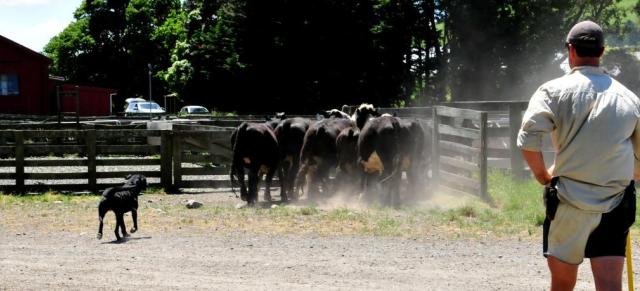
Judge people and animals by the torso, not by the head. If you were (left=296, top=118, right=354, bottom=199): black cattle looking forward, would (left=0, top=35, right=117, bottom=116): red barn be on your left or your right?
on your left

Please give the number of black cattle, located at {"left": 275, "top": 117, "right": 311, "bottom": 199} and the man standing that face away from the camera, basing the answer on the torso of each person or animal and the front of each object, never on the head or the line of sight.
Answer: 2

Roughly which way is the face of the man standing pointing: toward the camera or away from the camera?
away from the camera

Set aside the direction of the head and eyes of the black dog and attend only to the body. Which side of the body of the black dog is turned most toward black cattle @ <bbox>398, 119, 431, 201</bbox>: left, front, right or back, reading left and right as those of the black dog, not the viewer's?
front

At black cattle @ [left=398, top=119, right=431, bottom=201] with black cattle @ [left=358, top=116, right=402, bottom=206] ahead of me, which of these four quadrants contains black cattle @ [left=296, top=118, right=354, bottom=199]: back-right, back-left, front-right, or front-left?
front-right

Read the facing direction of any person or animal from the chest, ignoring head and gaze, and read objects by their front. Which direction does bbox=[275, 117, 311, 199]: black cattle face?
away from the camera

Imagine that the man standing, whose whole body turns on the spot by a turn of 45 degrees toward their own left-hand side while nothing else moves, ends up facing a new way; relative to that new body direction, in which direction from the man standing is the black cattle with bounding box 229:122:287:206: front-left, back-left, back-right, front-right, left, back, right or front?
front

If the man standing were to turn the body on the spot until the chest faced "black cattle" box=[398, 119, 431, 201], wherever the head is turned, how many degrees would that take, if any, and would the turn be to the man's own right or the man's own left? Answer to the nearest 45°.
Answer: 0° — they already face it

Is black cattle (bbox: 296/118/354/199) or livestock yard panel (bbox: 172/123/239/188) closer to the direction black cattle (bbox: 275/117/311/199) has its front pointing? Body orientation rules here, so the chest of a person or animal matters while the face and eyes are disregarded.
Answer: the livestock yard panel

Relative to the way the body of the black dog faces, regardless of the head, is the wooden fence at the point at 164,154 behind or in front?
in front

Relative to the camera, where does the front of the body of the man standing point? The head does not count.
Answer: away from the camera

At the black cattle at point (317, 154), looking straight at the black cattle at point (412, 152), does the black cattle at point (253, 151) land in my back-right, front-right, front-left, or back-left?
back-right

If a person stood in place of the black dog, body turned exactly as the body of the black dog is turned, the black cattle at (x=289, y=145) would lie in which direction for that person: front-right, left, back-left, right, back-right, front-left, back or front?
front

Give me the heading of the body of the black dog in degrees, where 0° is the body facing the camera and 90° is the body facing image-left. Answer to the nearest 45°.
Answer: approximately 225°

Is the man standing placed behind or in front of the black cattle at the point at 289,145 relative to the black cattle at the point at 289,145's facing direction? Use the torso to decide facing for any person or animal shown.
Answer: behind

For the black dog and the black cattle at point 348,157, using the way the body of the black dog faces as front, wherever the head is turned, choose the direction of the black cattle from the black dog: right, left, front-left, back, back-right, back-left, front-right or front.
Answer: front

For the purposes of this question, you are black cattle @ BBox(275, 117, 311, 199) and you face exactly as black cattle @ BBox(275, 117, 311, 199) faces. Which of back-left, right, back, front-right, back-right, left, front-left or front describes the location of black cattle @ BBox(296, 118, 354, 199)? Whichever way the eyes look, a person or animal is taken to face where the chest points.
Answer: back-right

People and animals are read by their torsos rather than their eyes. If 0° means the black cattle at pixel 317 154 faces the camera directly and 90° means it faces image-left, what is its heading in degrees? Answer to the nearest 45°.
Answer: approximately 225°
